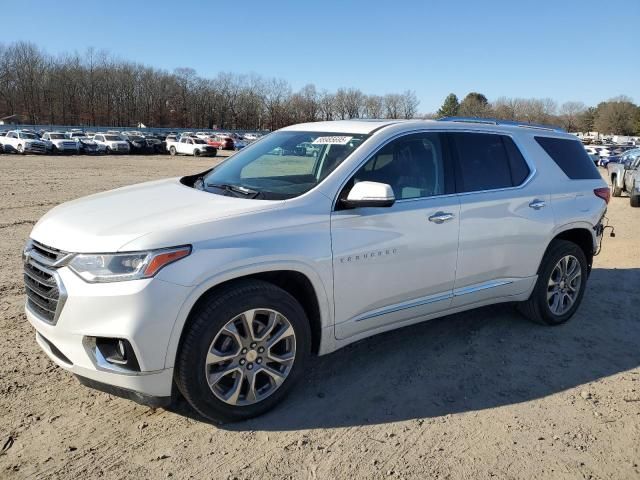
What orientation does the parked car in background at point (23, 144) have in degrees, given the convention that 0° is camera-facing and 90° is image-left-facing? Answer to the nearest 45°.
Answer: approximately 315°

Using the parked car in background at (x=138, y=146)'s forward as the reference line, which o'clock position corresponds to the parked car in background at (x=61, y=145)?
the parked car in background at (x=61, y=145) is roughly at 3 o'clock from the parked car in background at (x=138, y=146).

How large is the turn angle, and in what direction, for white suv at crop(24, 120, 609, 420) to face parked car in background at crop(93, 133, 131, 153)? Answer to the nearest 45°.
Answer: approximately 135° to its right

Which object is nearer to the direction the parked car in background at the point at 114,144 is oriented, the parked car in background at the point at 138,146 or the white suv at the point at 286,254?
the white suv

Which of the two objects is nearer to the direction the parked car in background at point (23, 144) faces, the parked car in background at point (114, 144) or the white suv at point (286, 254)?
the white suv

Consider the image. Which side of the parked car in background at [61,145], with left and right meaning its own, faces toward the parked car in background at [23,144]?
right

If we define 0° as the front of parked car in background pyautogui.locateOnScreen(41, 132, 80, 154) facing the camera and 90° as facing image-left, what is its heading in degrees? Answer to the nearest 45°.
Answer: approximately 315°

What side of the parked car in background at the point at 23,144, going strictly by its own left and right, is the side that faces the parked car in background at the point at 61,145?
left
